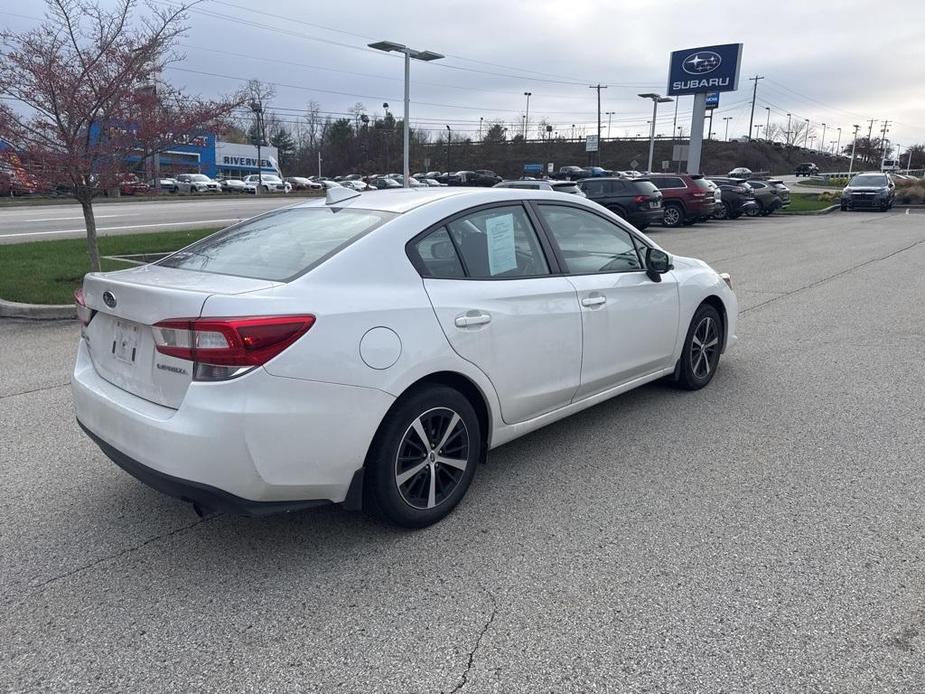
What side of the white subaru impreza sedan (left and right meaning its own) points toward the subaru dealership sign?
front

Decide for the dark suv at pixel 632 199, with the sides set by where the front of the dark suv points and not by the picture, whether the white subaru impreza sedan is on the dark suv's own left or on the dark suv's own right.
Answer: on the dark suv's own left

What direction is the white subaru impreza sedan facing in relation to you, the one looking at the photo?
facing away from the viewer and to the right of the viewer

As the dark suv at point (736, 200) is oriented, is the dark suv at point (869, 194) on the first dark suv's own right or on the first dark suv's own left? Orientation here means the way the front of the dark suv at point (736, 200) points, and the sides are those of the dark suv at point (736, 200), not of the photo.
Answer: on the first dark suv's own right

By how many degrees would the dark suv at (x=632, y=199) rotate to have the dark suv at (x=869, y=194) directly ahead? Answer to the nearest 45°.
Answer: approximately 90° to its right

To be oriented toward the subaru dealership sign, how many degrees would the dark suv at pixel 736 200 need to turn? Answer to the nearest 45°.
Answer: approximately 45° to its right

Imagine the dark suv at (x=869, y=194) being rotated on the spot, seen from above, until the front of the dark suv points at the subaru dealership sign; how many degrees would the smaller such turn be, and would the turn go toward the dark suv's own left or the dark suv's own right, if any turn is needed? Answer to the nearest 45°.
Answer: approximately 90° to the dark suv's own right

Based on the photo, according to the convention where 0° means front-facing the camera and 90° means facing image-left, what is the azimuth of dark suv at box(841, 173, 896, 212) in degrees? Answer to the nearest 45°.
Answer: approximately 45°

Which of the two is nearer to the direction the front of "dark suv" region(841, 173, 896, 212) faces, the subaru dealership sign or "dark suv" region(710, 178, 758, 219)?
the dark suv

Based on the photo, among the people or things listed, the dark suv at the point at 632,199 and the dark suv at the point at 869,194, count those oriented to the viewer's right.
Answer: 0

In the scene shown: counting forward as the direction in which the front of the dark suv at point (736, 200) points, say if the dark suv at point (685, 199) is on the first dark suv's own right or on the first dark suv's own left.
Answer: on the first dark suv's own left

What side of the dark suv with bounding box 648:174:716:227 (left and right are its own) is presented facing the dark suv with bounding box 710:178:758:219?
right

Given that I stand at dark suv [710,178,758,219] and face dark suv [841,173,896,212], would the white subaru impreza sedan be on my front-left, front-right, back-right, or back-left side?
back-right

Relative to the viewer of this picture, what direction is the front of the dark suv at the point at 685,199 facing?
facing away from the viewer and to the left of the viewer

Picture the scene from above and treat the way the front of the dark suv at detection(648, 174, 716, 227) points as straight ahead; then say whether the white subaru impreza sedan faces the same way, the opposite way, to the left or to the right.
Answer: to the right

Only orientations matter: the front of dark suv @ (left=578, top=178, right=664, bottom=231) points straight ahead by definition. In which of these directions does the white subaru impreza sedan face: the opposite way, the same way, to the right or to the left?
to the right

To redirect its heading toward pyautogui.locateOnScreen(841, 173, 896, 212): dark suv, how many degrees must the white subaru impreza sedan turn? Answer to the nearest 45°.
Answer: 0° — it already faces it

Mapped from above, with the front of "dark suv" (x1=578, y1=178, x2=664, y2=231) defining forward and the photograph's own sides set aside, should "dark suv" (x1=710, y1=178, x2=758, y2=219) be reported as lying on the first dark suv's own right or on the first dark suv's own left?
on the first dark suv's own right
